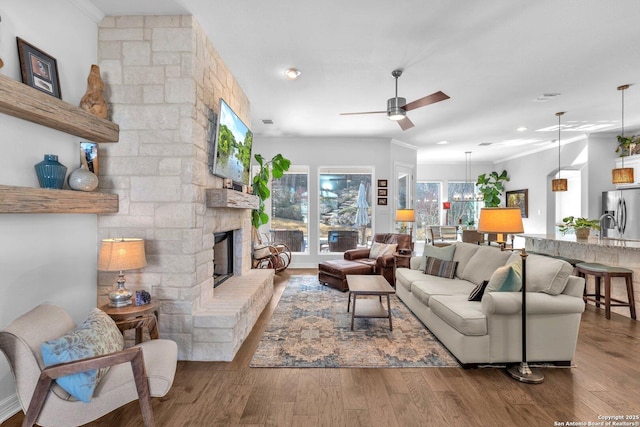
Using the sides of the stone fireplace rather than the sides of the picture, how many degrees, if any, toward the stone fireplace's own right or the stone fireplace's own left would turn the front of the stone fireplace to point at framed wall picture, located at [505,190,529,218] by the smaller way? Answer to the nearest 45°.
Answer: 0° — it already faces it

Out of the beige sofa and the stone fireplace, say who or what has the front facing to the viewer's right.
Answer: the stone fireplace

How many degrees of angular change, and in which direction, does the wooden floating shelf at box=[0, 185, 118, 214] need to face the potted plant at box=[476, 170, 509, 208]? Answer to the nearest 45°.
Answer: approximately 45° to its left

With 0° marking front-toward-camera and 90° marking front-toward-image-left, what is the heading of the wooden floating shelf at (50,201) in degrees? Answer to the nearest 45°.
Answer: approximately 315°

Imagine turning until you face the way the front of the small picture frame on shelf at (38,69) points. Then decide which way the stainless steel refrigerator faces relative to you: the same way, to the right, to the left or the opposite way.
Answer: the opposite way

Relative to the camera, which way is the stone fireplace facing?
to the viewer's right

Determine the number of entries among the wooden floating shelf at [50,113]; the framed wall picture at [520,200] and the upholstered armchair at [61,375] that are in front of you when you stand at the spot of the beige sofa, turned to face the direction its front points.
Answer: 2

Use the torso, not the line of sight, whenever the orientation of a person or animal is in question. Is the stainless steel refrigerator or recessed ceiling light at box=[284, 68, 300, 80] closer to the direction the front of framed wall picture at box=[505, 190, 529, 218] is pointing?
the recessed ceiling light

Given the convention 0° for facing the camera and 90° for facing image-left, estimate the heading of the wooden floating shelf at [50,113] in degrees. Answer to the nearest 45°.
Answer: approximately 315°
